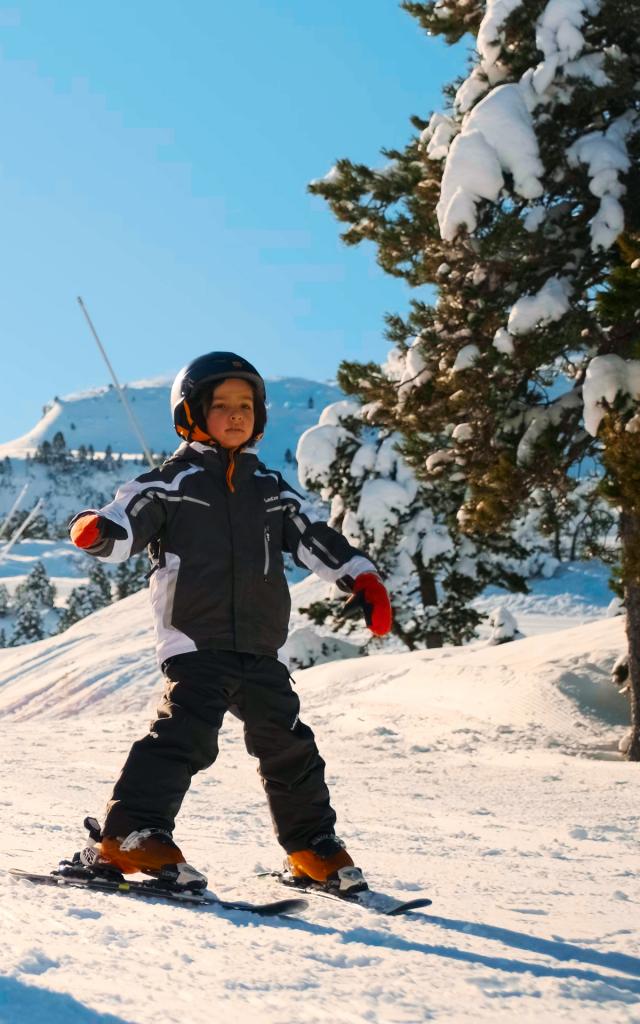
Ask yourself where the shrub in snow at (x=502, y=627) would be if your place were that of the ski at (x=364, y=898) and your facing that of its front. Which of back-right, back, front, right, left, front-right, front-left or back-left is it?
back-left

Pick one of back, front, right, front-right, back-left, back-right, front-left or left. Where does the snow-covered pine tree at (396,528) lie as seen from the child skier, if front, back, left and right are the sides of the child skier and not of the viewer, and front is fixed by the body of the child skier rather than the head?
back-left

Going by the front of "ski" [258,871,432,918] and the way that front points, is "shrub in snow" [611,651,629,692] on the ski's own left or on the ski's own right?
on the ski's own left

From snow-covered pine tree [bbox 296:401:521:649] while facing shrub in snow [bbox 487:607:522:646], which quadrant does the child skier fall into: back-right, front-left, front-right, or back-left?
back-right

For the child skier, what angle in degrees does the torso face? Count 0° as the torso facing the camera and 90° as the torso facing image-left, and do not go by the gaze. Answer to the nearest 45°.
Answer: approximately 315°

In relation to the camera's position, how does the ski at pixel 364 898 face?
facing the viewer and to the right of the viewer

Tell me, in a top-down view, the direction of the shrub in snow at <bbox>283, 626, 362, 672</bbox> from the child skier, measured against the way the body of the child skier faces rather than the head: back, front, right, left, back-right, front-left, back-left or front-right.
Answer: back-left

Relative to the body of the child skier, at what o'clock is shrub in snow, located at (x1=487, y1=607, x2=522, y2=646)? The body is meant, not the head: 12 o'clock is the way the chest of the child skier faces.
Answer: The shrub in snow is roughly at 8 o'clock from the child skier.

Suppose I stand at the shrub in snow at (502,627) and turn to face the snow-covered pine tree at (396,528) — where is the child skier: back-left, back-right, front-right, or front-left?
front-left
